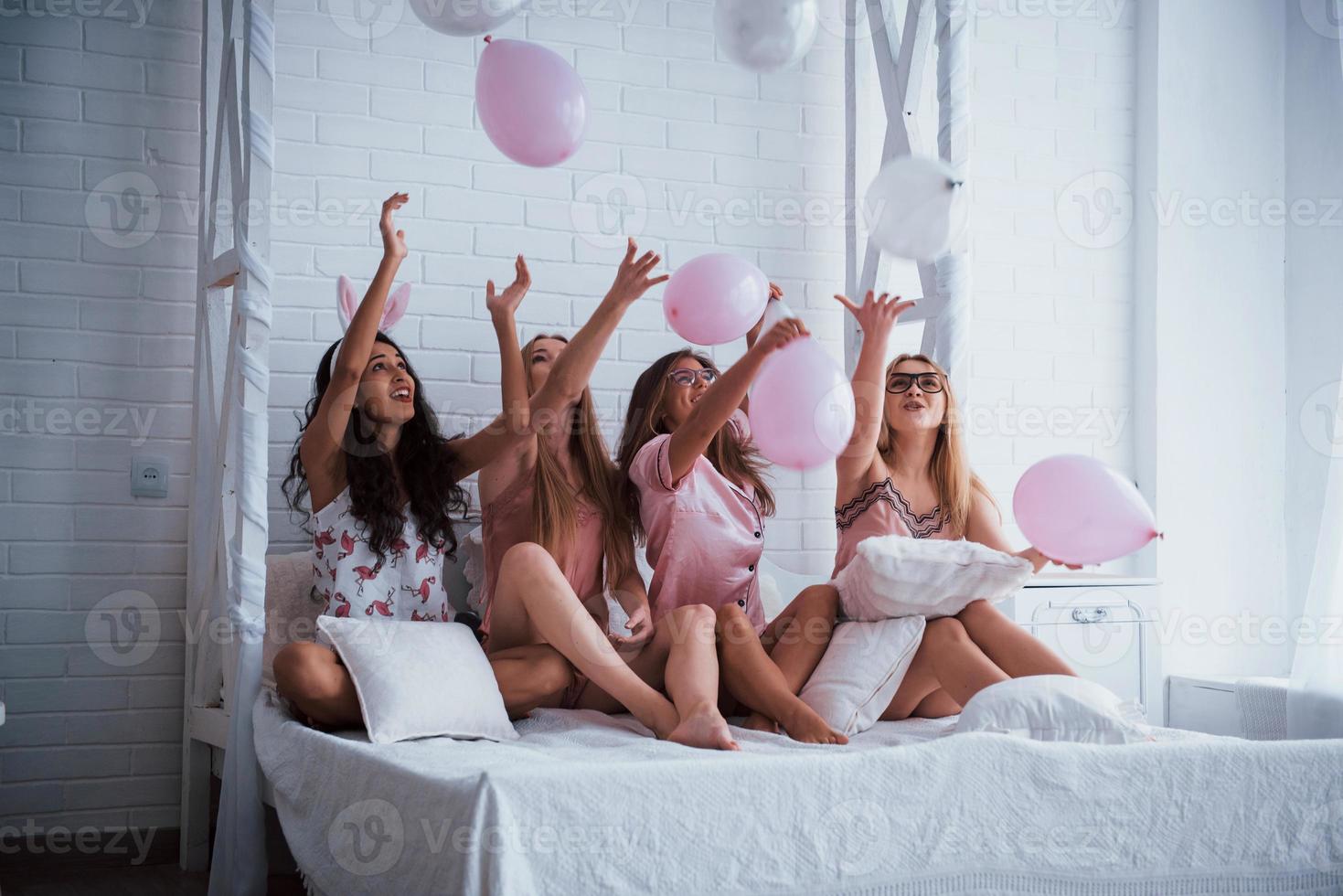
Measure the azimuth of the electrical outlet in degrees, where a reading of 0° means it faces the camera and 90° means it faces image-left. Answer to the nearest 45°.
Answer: approximately 0°

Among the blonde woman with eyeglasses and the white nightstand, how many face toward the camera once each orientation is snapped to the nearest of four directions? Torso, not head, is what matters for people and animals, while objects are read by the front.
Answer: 2

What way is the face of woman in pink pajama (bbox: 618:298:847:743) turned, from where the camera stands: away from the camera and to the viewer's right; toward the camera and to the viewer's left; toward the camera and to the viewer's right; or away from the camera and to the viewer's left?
toward the camera and to the viewer's right

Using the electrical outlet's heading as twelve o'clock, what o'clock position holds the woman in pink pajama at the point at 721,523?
The woman in pink pajama is roughly at 10 o'clock from the electrical outlet.

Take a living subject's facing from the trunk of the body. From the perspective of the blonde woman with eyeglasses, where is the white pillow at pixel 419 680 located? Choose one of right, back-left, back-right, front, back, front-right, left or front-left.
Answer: front-right

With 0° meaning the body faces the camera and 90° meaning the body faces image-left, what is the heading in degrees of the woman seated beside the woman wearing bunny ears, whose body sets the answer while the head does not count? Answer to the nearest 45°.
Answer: approximately 315°

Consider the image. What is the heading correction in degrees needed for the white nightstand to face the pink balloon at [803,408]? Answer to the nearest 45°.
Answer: approximately 45° to its right
